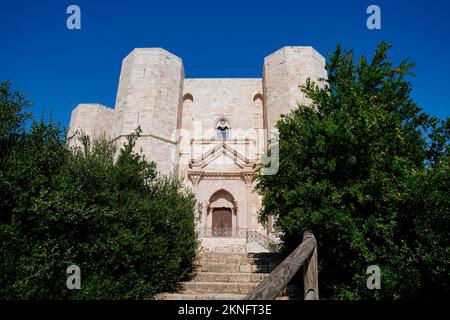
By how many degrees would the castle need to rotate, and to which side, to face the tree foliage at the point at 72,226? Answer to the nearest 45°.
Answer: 0° — it already faces it

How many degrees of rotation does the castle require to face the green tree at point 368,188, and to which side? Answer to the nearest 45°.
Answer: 0° — it already faces it

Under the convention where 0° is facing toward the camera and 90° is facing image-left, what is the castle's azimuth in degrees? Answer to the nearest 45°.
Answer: approximately 0°
